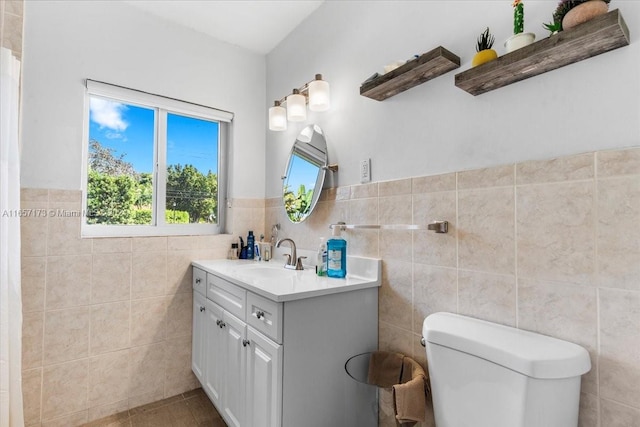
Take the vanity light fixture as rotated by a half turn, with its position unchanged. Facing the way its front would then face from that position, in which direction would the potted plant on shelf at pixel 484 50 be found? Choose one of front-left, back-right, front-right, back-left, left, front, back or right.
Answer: right

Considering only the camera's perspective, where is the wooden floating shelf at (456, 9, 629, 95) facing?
facing the viewer and to the left of the viewer

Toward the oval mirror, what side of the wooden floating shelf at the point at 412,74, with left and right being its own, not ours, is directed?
right

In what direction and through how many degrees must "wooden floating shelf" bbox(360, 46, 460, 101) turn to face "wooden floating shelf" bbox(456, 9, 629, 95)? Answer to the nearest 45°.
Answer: approximately 90° to its left

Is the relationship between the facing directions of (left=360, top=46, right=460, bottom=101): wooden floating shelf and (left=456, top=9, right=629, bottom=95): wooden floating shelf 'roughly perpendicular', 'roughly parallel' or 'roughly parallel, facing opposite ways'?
roughly parallel

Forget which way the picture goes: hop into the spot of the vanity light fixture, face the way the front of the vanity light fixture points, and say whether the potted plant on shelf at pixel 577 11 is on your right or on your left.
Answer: on your left

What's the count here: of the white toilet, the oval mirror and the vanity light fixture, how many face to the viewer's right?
0

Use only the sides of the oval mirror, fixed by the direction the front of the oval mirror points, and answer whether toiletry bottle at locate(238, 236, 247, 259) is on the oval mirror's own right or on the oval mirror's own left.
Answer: on the oval mirror's own right

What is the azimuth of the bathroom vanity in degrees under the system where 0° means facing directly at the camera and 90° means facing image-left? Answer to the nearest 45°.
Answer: approximately 45°

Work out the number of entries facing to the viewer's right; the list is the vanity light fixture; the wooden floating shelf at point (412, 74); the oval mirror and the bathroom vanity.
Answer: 0

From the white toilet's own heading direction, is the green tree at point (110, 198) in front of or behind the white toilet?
in front
